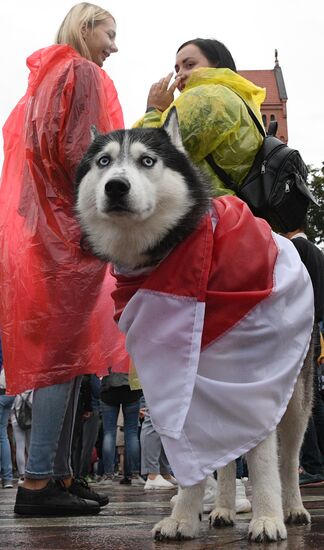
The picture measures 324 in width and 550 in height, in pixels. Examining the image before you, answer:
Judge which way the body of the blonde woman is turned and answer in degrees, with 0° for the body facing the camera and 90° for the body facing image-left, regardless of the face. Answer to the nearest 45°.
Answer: approximately 270°

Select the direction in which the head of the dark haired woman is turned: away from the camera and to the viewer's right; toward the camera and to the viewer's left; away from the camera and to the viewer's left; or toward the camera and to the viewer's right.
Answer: toward the camera and to the viewer's left

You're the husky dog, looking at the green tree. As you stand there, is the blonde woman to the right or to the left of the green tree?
left

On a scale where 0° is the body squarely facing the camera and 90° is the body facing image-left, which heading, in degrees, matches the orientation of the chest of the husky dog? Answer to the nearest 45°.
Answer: approximately 45°
